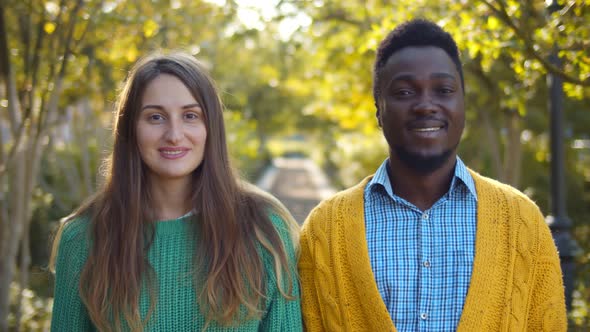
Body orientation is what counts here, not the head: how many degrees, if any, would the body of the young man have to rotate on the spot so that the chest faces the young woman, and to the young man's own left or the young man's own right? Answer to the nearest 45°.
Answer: approximately 90° to the young man's own right

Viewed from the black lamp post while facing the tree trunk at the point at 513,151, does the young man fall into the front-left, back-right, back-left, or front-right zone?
back-left

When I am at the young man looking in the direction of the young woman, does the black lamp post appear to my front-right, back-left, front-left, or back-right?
back-right

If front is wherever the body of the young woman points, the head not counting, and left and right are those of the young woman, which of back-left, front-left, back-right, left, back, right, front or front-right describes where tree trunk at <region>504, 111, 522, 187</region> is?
back-left

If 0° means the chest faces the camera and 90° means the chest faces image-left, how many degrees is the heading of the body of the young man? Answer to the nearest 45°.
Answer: approximately 0°

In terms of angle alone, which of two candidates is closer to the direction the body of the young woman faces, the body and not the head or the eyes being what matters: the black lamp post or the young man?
the young man

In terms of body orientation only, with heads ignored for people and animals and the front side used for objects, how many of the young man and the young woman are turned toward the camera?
2

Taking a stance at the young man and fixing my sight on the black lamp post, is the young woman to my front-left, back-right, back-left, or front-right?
back-left

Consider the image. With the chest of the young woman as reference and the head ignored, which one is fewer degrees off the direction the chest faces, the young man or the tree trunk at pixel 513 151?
the young man

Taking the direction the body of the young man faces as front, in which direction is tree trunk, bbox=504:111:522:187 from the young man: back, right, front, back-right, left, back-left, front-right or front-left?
back

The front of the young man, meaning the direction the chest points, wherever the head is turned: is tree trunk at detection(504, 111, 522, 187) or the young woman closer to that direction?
the young woman
